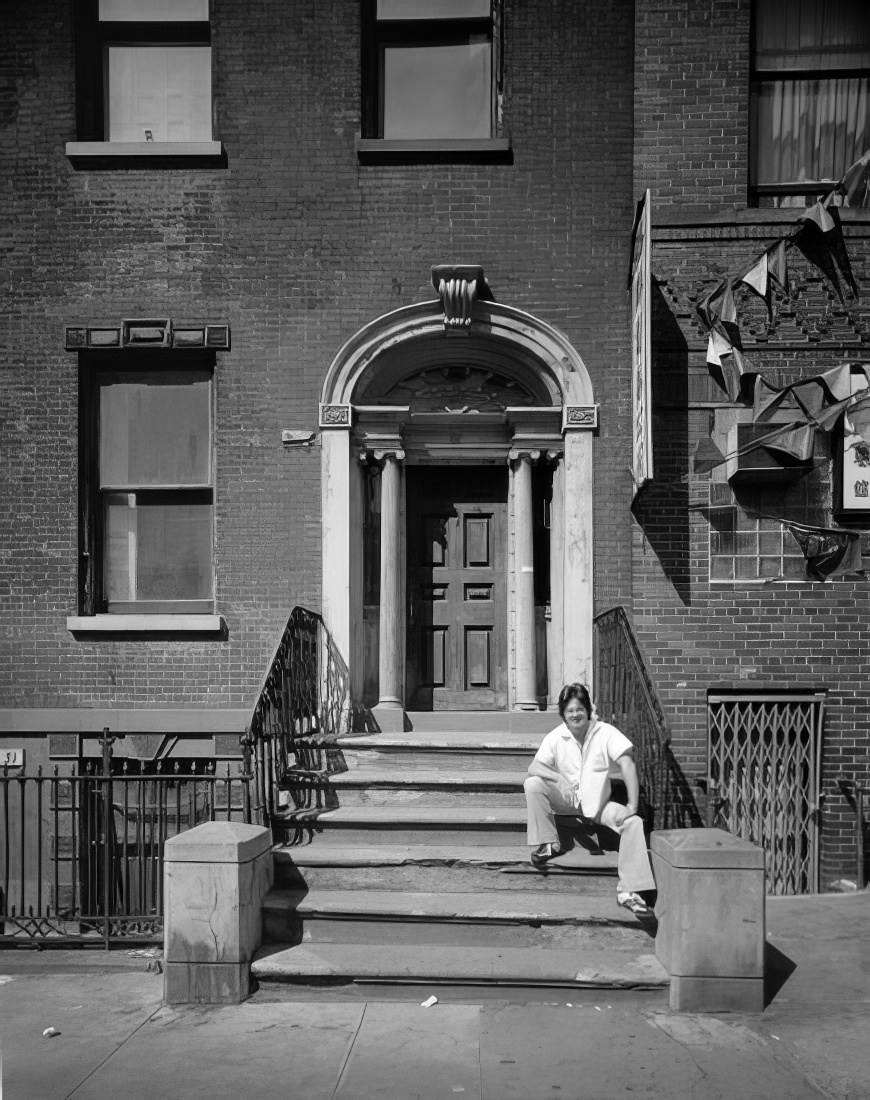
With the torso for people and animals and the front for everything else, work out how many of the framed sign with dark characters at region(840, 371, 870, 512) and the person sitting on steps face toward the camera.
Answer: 2

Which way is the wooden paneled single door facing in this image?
toward the camera

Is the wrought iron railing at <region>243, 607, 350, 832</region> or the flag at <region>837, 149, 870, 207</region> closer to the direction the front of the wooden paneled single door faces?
the wrought iron railing

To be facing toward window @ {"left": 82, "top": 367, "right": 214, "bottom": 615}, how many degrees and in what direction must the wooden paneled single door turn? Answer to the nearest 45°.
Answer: approximately 90° to its right

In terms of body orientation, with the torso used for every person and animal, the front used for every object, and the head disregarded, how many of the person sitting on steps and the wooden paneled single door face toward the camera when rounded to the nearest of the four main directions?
2

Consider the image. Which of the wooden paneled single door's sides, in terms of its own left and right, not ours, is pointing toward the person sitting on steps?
front

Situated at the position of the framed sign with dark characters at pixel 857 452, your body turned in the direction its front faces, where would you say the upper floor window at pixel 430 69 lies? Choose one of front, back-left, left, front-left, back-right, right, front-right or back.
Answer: right

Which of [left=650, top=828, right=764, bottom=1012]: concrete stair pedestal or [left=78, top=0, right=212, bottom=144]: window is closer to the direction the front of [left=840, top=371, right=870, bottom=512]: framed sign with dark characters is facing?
the concrete stair pedestal

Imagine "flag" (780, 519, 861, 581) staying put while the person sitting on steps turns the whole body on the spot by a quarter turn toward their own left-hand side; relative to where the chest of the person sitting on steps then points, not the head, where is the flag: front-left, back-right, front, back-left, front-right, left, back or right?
front-left

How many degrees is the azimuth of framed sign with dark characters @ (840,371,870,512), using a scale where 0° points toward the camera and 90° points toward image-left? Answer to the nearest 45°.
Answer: approximately 0°

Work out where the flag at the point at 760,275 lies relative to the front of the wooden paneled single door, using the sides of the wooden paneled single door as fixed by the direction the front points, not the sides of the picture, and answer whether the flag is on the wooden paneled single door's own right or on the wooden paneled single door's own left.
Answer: on the wooden paneled single door's own left
